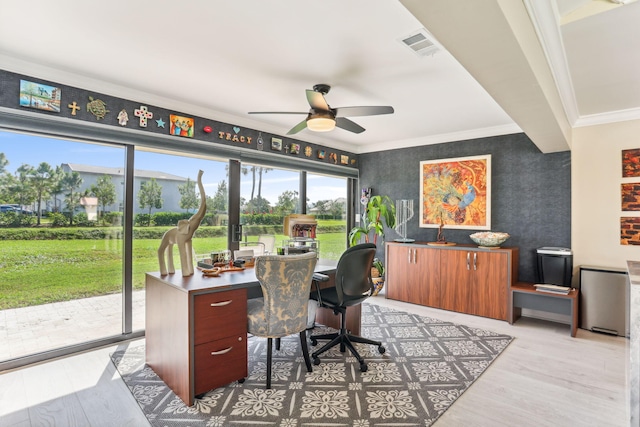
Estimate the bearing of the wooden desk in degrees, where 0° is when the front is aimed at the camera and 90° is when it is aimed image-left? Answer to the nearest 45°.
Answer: approximately 315°

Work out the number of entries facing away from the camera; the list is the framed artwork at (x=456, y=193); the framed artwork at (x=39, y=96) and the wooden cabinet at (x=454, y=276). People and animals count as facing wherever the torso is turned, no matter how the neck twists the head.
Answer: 0

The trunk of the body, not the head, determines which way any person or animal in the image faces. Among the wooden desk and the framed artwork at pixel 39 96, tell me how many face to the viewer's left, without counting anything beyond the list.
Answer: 0

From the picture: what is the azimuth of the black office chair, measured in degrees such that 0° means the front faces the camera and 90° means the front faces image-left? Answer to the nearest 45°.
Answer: approximately 135°
